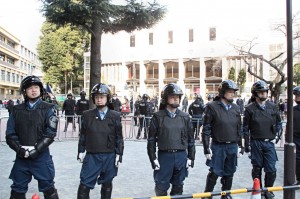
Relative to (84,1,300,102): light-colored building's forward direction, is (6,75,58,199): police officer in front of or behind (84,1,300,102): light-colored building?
in front

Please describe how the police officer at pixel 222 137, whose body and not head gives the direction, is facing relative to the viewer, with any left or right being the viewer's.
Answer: facing the viewer and to the right of the viewer

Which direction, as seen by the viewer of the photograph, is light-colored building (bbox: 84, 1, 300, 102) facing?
facing the viewer

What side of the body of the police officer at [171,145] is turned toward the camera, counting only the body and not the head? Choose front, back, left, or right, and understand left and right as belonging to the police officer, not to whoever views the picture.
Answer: front

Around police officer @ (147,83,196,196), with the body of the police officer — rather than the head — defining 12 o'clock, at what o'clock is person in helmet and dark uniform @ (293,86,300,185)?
The person in helmet and dark uniform is roughly at 8 o'clock from the police officer.

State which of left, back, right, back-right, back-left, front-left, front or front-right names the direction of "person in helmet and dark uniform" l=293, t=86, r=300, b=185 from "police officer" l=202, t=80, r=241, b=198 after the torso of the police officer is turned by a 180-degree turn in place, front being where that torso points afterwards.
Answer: right

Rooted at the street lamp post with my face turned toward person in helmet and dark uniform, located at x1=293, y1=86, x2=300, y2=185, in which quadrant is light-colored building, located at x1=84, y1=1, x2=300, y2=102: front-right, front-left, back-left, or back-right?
front-left

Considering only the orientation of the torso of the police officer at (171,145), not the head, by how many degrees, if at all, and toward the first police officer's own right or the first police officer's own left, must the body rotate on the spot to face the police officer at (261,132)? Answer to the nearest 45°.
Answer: approximately 135° to the first police officer's own left

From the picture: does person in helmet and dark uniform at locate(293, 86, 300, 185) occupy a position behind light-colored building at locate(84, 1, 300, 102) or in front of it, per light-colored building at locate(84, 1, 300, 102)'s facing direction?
in front

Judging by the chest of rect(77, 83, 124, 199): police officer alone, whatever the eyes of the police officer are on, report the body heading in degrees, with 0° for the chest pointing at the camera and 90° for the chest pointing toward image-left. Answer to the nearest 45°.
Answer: approximately 0°

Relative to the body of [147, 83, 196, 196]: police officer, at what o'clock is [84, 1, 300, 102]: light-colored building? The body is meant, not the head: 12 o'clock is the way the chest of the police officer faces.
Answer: The light-colored building is roughly at 6 o'clock from the police officer.

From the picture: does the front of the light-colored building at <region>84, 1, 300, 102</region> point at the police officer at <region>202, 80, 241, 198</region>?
yes

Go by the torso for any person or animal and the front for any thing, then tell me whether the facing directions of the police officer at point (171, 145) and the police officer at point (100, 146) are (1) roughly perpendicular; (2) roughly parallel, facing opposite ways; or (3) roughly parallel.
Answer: roughly parallel
